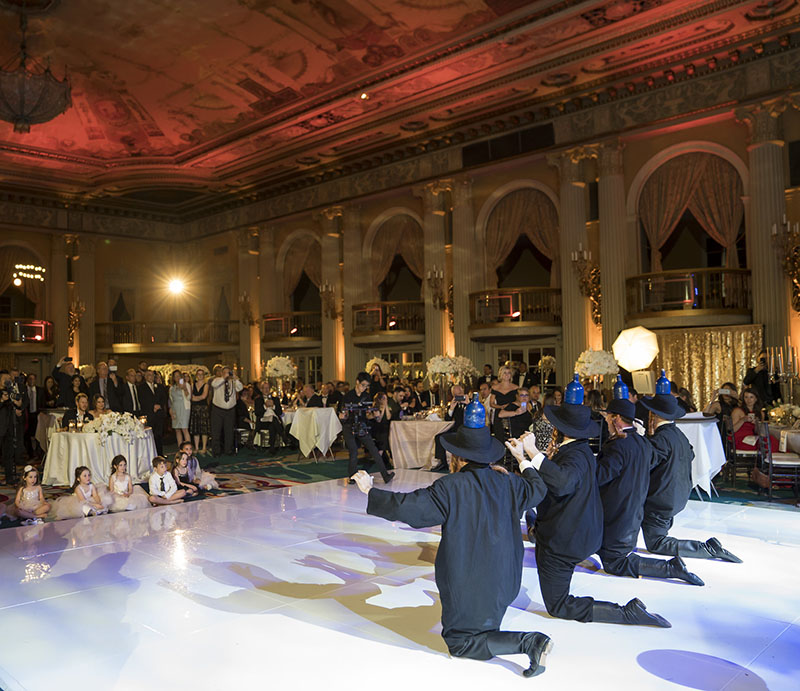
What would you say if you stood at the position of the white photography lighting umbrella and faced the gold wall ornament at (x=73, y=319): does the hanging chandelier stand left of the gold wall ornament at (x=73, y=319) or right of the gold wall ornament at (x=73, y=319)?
left

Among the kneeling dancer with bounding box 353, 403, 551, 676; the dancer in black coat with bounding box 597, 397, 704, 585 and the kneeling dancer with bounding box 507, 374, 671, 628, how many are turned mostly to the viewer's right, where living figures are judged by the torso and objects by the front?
0

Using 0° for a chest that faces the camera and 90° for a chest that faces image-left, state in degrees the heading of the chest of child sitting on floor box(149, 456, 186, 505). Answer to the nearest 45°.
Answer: approximately 315°

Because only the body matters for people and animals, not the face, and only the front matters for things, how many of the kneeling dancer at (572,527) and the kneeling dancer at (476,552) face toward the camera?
0

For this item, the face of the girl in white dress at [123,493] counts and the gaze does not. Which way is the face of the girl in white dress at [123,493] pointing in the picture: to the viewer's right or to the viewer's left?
to the viewer's right

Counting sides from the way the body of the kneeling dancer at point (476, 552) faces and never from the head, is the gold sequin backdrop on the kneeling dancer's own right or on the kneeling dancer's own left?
on the kneeling dancer's own right

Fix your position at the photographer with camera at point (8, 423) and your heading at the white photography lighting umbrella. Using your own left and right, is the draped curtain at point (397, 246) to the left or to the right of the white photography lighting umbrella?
left

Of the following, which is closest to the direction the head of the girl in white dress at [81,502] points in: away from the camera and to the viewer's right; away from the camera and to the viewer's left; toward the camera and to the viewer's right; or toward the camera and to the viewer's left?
toward the camera and to the viewer's right

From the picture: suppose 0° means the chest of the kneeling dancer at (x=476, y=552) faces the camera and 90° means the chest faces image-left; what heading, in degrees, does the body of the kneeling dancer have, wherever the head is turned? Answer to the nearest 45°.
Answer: approximately 135°

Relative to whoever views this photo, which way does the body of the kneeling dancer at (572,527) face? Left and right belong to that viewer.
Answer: facing away from the viewer and to the left of the viewer

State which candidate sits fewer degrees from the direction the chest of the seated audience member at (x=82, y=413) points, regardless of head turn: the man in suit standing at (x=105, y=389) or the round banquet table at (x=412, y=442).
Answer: the round banquet table

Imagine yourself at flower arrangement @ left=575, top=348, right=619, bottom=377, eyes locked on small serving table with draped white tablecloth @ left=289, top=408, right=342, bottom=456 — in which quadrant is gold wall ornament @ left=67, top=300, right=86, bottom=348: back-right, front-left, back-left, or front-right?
front-right

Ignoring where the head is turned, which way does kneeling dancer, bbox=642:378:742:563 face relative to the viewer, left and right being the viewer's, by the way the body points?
facing away from the viewer and to the left of the viewer

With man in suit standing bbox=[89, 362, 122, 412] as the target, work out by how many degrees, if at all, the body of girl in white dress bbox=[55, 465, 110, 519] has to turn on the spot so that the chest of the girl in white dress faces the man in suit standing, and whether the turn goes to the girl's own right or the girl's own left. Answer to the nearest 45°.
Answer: approximately 135° to the girl's own left
